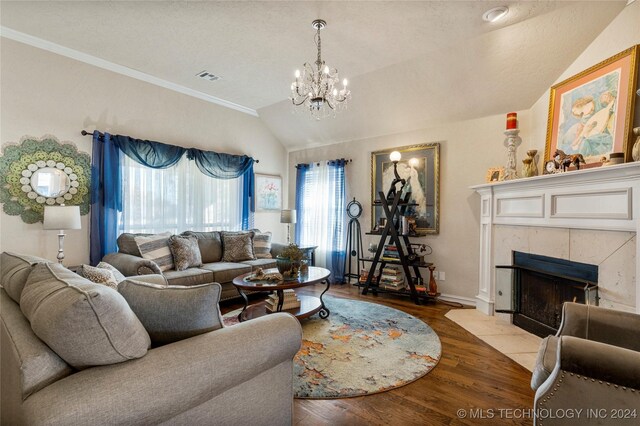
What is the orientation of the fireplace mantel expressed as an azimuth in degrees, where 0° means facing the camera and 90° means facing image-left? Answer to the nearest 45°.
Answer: approximately 45°

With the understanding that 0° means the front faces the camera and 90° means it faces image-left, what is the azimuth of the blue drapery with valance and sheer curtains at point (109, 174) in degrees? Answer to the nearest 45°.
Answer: approximately 315°

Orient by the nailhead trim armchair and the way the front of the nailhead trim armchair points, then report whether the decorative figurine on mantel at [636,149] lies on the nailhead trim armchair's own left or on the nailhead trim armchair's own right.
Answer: on the nailhead trim armchair's own right

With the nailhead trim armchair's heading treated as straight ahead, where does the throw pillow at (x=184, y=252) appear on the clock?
The throw pillow is roughly at 12 o'clock from the nailhead trim armchair.

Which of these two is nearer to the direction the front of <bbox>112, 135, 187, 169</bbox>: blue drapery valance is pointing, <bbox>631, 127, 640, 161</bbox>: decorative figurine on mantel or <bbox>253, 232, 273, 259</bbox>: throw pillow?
the decorative figurine on mantel

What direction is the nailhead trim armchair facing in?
to the viewer's left

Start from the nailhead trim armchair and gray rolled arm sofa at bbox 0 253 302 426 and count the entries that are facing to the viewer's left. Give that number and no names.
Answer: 1

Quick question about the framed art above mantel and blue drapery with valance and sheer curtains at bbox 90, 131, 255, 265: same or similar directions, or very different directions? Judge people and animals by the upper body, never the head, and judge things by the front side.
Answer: very different directions

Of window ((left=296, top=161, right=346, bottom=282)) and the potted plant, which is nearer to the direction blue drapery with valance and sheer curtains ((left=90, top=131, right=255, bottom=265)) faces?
the potted plant

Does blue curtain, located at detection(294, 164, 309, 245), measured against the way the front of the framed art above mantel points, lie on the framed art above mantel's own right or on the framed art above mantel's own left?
on the framed art above mantel's own right

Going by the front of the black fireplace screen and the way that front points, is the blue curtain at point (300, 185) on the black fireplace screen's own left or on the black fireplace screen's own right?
on the black fireplace screen's own right
